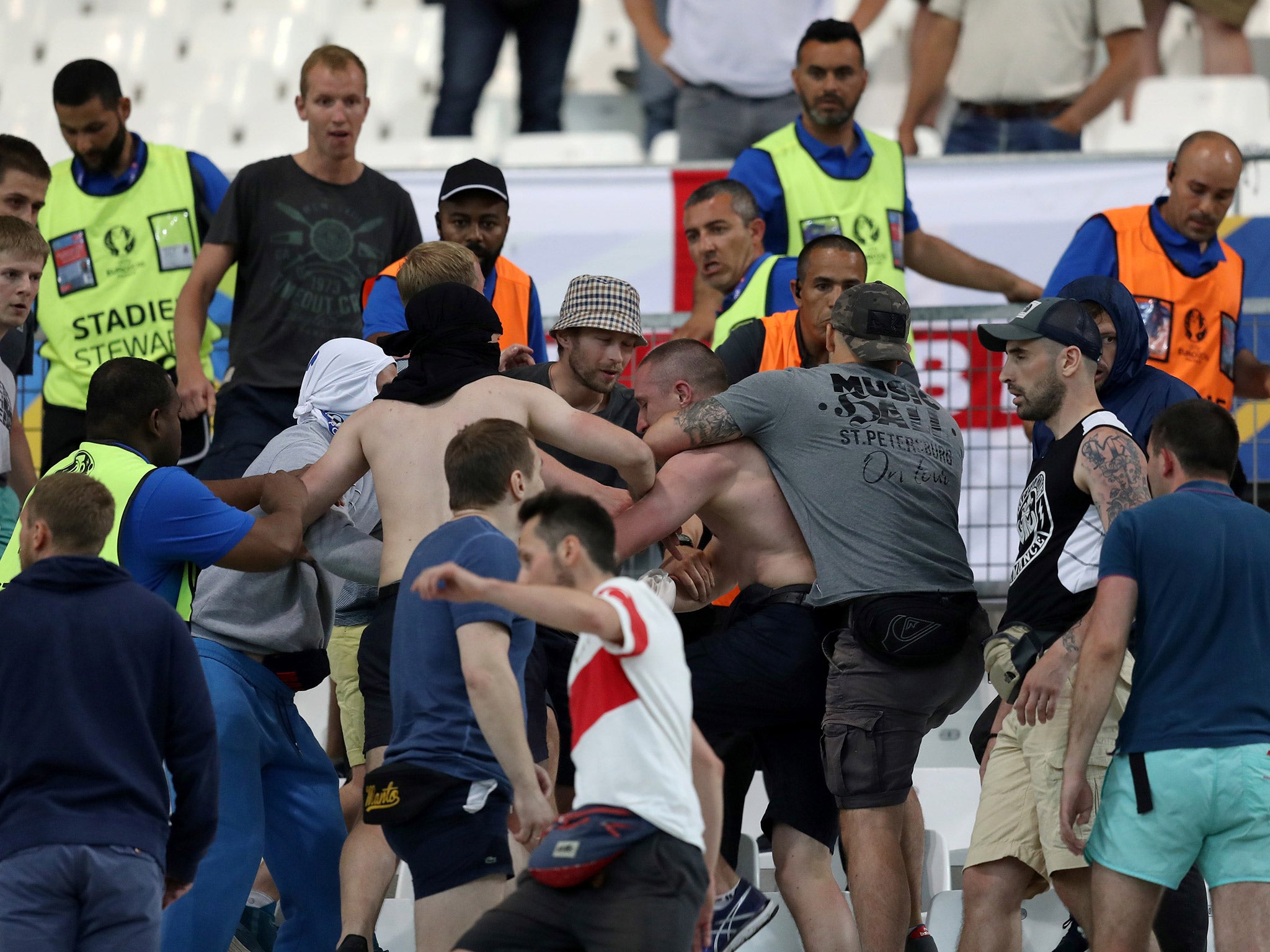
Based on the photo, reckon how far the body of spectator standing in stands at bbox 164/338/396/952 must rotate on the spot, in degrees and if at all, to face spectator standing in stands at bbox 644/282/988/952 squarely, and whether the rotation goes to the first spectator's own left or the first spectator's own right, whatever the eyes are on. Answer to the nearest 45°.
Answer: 0° — they already face them

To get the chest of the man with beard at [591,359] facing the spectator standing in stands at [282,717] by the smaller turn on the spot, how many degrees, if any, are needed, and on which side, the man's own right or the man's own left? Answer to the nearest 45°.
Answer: approximately 90° to the man's own right

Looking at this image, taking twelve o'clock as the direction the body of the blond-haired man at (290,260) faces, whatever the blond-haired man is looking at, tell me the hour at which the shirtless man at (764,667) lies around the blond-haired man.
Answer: The shirtless man is roughly at 11 o'clock from the blond-haired man.

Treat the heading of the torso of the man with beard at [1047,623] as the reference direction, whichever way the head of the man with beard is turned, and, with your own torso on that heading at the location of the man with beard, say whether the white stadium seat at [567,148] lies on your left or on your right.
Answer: on your right

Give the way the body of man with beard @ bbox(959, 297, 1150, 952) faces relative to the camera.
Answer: to the viewer's left

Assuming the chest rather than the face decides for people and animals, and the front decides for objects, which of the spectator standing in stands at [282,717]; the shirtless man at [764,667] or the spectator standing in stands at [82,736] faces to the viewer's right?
the spectator standing in stands at [282,717]

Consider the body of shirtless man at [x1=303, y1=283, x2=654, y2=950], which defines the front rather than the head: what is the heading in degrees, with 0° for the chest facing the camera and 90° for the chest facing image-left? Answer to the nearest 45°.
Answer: approximately 180°

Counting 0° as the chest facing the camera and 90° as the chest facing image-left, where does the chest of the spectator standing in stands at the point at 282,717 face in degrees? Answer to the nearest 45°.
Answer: approximately 270°

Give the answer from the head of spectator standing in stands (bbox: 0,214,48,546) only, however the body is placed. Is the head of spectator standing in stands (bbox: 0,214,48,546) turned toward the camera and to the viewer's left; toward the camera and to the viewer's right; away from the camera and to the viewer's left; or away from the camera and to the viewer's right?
toward the camera and to the viewer's right

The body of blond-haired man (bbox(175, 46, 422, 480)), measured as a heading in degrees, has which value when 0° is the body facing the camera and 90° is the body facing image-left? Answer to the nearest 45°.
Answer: approximately 0°

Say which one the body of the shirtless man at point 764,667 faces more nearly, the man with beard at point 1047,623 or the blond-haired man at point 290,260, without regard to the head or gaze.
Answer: the blond-haired man

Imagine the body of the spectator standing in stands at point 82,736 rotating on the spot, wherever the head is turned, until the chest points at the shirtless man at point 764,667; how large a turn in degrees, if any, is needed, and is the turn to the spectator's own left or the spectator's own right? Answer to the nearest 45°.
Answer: approximately 90° to the spectator's own right

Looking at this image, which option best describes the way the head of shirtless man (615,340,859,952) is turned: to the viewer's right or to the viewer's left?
to the viewer's left

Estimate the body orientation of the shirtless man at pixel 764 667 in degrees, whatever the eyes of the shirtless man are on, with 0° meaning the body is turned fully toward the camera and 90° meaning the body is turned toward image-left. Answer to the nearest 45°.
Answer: approximately 90°

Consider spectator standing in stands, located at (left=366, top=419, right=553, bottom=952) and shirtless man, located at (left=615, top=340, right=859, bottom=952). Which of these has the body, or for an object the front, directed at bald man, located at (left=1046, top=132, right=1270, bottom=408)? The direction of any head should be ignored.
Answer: the spectator standing in stands

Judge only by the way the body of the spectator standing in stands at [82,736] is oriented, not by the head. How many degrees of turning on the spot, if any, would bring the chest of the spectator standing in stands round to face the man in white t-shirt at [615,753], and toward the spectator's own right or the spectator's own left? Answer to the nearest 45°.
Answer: approximately 135° to the spectator's own right
